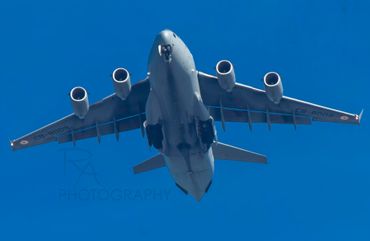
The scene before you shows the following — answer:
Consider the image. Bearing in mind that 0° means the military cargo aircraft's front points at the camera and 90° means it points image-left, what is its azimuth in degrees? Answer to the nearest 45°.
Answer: approximately 0°
